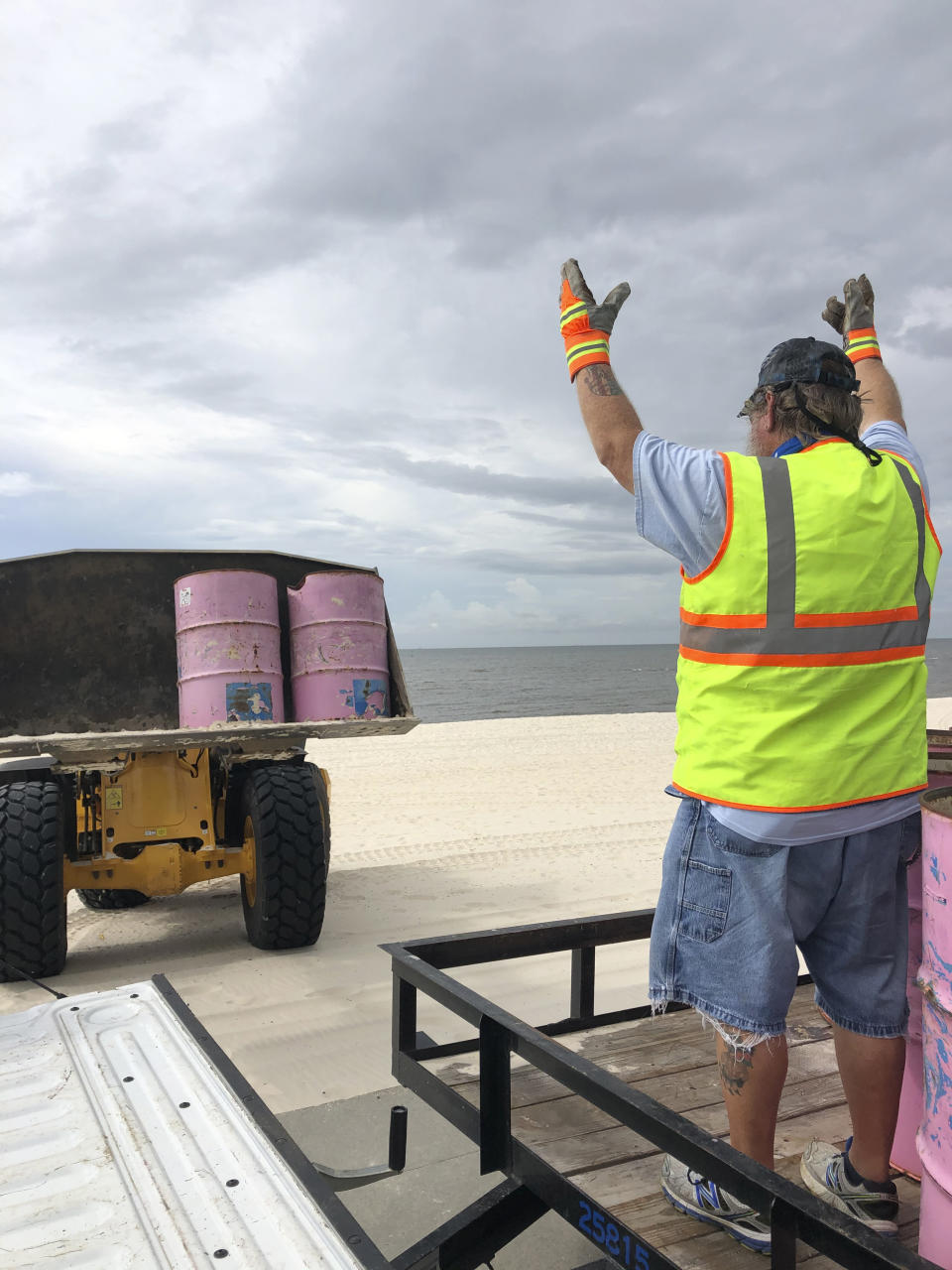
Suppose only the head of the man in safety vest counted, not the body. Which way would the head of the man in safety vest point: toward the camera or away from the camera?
away from the camera

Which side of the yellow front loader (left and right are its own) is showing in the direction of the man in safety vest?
front

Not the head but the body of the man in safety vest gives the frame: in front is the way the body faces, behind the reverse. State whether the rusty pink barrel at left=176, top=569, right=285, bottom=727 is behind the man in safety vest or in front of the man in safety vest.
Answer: in front

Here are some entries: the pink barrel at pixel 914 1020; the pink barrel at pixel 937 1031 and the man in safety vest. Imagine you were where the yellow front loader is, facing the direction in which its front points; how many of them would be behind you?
0

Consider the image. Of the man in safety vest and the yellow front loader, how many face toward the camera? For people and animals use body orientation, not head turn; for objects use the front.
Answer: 1

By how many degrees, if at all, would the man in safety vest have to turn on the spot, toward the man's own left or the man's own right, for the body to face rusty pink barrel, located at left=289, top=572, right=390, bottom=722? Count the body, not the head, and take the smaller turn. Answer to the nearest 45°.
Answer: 0° — they already face it

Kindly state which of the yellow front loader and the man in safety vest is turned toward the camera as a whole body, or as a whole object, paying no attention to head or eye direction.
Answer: the yellow front loader

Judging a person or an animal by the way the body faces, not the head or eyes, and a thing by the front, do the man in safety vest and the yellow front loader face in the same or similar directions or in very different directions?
very different directions

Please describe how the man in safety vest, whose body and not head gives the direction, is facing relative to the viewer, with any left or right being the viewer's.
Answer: facing away from the viewer and to the left of the viewer

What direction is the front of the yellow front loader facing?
toward the camera
